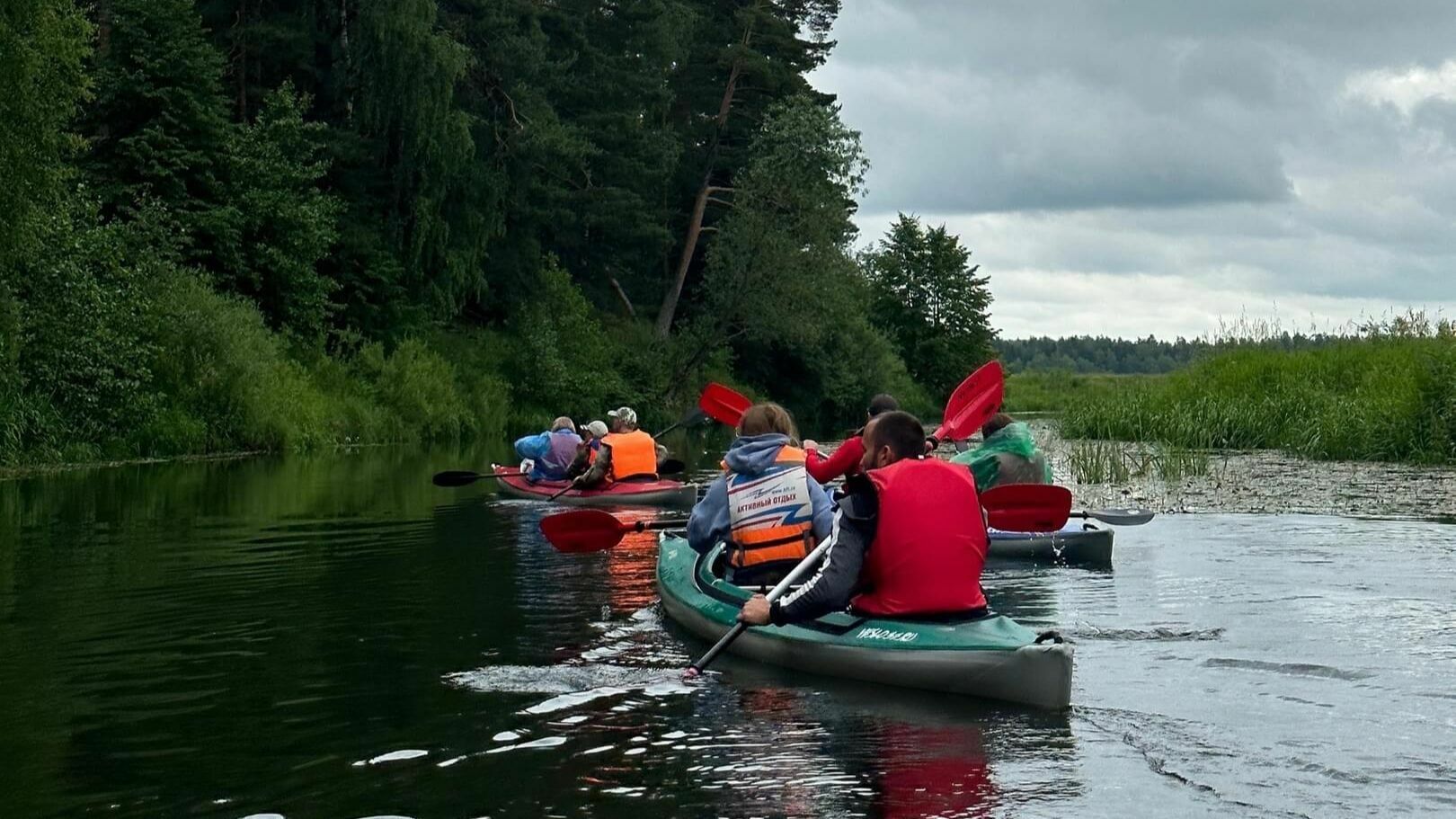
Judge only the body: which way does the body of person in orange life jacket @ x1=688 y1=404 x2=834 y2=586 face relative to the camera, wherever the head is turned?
away from the camera

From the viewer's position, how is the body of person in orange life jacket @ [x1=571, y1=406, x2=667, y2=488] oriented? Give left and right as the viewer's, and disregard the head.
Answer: facing away from the viewer and to the left of the viewer

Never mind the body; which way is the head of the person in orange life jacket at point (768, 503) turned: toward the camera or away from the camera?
away from the camera

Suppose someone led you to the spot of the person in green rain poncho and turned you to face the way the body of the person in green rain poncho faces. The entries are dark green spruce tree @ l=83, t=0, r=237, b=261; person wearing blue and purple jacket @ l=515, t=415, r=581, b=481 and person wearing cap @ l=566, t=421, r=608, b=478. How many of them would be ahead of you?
3

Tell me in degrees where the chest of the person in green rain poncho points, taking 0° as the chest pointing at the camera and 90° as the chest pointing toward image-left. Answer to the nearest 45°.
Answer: approximately 135°

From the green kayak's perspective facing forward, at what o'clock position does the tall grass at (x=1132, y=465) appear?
The tall grass is roughly at 2 o'clock from the green kayak.

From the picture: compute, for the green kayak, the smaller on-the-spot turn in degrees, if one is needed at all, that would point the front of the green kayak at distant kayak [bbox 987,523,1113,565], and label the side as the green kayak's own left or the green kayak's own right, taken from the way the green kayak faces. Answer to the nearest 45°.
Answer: approximately 45° to the green kayak's own right

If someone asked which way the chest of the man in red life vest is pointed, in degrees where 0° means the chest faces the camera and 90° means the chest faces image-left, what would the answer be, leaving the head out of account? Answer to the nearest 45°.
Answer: approximately 135°

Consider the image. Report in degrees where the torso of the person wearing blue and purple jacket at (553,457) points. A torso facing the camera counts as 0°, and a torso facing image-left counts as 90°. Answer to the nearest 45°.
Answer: approximately 135°
